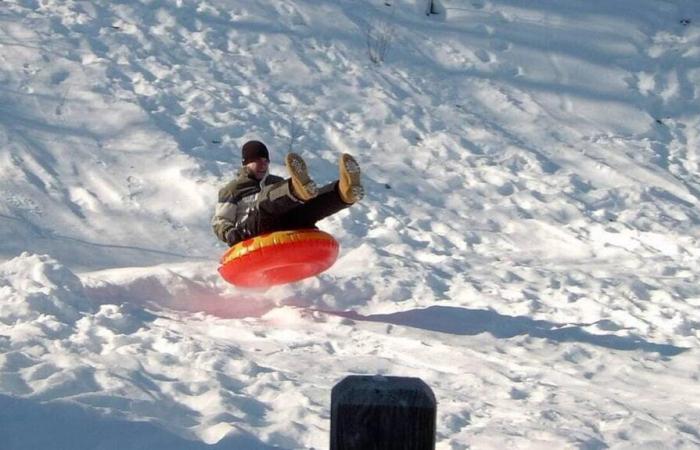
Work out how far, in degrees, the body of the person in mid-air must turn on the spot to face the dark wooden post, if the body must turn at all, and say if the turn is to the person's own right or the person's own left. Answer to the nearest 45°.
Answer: approximately 45° to the person's own right

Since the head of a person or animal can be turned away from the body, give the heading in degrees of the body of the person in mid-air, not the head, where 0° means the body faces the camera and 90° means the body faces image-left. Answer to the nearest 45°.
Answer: approximately 315°

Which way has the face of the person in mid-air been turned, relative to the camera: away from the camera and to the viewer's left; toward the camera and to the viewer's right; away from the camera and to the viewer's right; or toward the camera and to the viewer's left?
toward the camera and to the viewer's right
